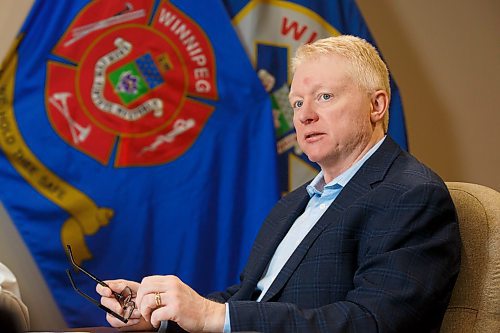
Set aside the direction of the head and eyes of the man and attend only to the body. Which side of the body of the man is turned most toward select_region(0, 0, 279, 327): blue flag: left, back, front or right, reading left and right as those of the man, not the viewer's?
right

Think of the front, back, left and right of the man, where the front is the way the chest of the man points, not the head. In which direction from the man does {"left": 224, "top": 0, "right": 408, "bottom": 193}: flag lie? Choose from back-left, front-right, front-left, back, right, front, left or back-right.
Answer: back-right

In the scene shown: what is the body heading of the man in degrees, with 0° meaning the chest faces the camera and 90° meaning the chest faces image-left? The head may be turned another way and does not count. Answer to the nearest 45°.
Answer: approximately 45°
